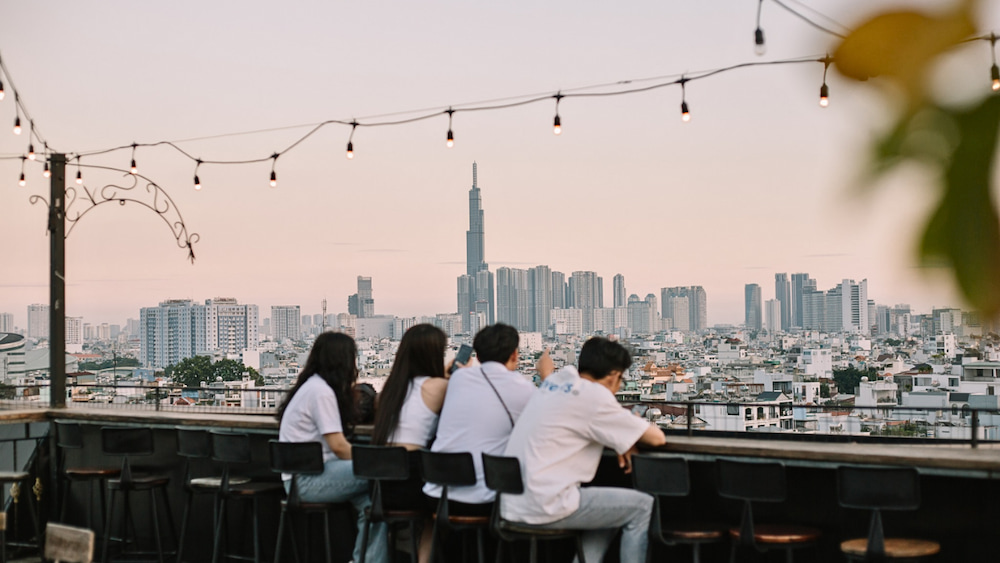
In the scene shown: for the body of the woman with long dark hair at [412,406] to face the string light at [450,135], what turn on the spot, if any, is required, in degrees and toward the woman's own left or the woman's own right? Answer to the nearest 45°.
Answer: approximately 45° to the woman's own left

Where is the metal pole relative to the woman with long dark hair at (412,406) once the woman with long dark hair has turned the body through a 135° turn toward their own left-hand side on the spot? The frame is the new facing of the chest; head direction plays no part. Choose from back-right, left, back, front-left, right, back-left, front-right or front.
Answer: front-right

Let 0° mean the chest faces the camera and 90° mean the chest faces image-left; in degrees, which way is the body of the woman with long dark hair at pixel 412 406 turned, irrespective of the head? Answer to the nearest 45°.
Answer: approximately 225°

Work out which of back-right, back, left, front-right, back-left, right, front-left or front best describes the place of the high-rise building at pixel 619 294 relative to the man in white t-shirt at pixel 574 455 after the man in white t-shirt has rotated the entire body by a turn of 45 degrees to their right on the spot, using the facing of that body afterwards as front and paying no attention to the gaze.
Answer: left

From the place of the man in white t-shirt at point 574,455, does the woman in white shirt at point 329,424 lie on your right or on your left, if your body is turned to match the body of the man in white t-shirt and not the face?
on your left

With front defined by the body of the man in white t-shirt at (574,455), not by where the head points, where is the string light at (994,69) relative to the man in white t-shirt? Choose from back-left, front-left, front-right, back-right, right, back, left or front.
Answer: back-right

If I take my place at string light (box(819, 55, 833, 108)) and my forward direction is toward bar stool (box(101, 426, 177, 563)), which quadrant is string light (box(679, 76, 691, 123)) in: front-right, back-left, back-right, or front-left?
front-right

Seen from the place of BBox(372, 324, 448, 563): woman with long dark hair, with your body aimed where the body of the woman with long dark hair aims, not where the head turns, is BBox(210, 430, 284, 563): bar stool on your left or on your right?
on your left

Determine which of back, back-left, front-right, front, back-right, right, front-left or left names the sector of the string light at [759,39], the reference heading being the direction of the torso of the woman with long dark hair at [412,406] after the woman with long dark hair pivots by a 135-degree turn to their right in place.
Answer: front

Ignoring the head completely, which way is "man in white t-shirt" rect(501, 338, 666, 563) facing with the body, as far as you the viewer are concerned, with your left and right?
facing away from the viewer and to the right of the viewer

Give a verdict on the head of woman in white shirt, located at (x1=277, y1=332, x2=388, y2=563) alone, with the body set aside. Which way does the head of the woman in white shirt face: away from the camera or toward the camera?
away from the camera

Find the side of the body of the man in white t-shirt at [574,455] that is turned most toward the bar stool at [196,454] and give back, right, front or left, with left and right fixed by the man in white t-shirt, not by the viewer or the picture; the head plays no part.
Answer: left

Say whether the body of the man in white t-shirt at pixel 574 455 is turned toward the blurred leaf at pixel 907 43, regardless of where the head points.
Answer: no

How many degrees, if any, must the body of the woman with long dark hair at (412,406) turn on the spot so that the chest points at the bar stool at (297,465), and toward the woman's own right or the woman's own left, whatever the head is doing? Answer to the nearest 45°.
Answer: approximately 135° to the woman's own left

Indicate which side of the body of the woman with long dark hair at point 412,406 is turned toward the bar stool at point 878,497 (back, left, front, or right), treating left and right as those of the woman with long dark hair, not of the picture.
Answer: right

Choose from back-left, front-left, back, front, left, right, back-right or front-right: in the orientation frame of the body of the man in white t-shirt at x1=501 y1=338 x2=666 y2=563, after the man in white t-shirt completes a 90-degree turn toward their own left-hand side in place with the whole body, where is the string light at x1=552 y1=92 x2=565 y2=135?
front-right

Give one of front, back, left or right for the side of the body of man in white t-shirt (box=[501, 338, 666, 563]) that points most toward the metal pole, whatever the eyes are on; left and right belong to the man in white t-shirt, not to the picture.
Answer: left

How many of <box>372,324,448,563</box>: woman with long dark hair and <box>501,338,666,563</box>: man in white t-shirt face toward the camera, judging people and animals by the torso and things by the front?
0

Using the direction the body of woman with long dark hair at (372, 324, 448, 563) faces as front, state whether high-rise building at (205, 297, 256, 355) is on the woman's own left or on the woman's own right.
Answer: on the woman's own left

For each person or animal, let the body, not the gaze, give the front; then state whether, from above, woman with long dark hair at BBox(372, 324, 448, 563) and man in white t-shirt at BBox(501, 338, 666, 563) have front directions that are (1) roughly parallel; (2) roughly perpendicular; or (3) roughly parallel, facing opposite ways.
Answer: roughly parallel
